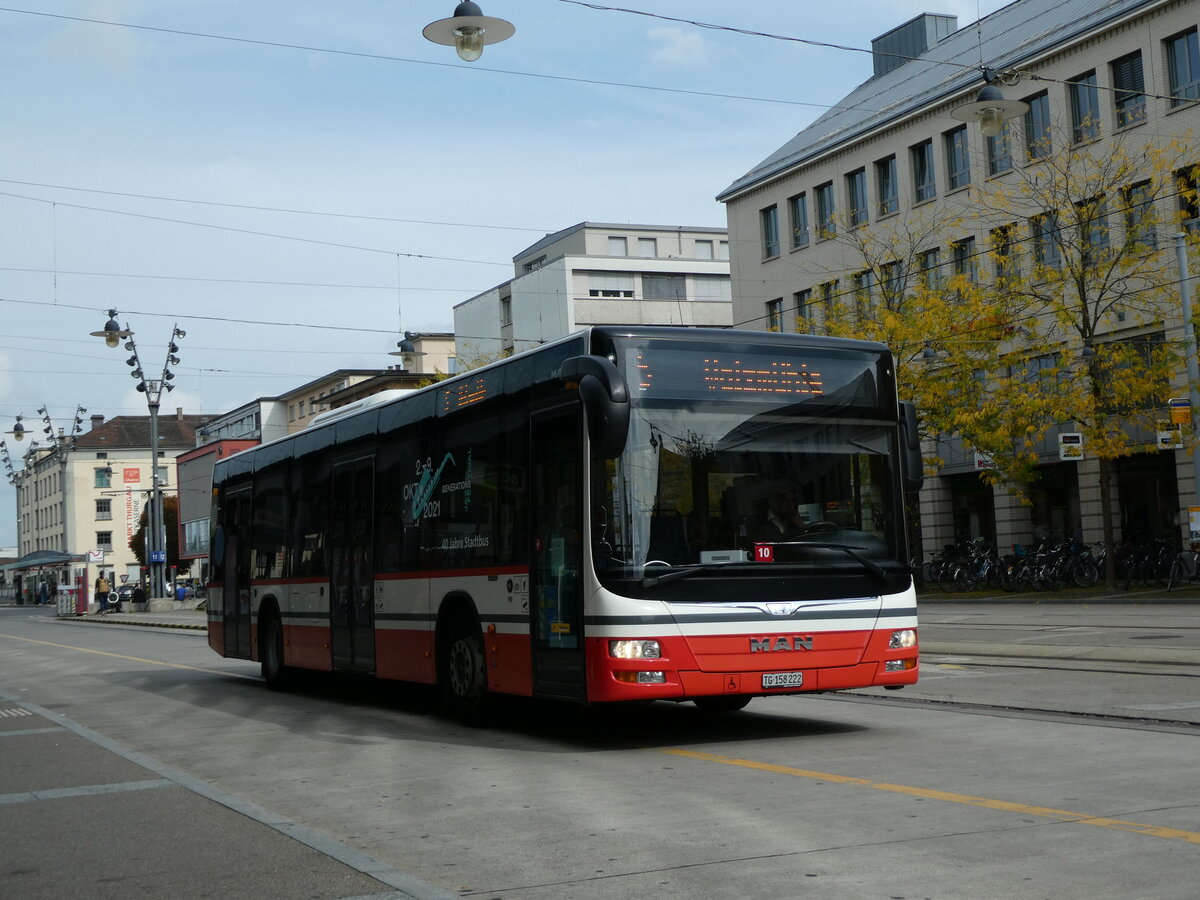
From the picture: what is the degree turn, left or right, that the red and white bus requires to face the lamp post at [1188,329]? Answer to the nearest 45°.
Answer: approximately 90° to its left

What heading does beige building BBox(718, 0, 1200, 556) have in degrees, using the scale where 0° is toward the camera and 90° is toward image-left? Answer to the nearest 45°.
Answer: approximately 45°

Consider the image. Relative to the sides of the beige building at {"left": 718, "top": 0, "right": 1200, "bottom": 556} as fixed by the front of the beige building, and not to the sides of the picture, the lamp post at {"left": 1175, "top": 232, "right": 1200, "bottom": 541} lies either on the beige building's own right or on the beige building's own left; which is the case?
on the beige building's own left

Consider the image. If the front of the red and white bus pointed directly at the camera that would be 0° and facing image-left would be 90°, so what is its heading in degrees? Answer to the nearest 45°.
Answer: approximately 315°

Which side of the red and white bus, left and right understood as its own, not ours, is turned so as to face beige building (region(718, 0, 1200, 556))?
left

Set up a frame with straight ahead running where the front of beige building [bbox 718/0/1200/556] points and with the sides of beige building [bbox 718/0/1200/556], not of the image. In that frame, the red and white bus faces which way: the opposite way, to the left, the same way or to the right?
to the left
